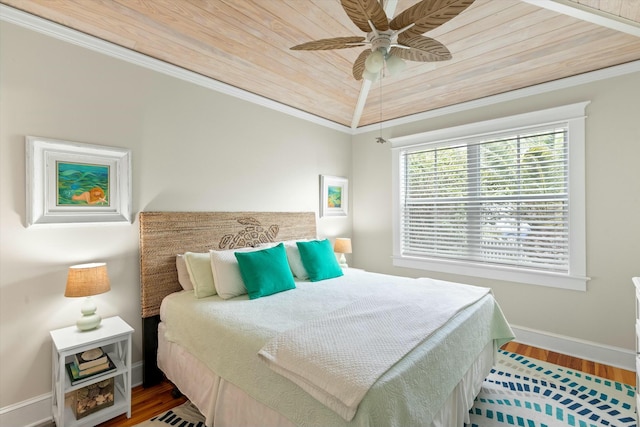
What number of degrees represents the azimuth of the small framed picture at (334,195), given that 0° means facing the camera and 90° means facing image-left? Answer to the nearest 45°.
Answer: approximately 315°

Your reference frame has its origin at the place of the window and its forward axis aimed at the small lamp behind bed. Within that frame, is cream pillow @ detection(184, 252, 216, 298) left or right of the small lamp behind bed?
left

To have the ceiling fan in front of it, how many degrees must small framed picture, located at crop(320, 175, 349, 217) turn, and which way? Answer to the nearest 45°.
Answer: approximately 45° to its right

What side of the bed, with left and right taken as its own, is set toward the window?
left

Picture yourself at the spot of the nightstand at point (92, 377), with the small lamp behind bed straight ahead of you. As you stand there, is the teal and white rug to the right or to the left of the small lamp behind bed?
right

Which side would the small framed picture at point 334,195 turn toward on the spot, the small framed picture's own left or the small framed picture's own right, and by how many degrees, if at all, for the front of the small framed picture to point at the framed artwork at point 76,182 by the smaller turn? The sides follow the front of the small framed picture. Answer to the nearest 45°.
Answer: approximately 90° to the small framed picture's own right

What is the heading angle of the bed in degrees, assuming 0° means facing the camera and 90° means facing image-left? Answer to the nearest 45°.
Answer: approximately 315°
